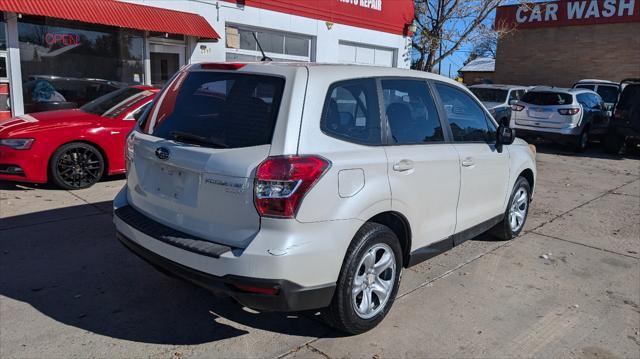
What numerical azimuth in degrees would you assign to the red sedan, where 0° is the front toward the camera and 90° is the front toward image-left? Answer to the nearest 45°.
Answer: approximately 45°

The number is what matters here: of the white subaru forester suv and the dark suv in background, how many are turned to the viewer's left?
0

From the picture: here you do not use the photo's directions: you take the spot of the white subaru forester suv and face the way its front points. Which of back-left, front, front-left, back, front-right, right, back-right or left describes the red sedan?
left

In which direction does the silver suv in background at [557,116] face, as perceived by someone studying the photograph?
facing away from the viewer and to the right of the viewer

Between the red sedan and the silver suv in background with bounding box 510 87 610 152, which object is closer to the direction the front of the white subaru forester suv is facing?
the silver suv in background

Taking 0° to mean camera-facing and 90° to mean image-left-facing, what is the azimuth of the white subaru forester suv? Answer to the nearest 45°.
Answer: approximately 225°

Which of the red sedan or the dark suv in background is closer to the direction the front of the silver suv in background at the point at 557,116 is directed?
the dark suv in background

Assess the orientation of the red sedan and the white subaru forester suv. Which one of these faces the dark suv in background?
the white subaru forester suv

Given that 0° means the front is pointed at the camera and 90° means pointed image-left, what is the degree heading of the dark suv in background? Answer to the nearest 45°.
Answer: approximately 225°

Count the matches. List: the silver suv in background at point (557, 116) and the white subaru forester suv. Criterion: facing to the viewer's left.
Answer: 0

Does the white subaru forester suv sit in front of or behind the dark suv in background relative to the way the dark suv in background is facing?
behind

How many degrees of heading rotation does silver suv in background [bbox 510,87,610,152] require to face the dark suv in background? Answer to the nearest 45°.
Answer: approximately 45° to its right

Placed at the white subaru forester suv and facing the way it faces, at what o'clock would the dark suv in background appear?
The dark suv in background is roughly at 12 o'clock from the white subaru forester suv.
